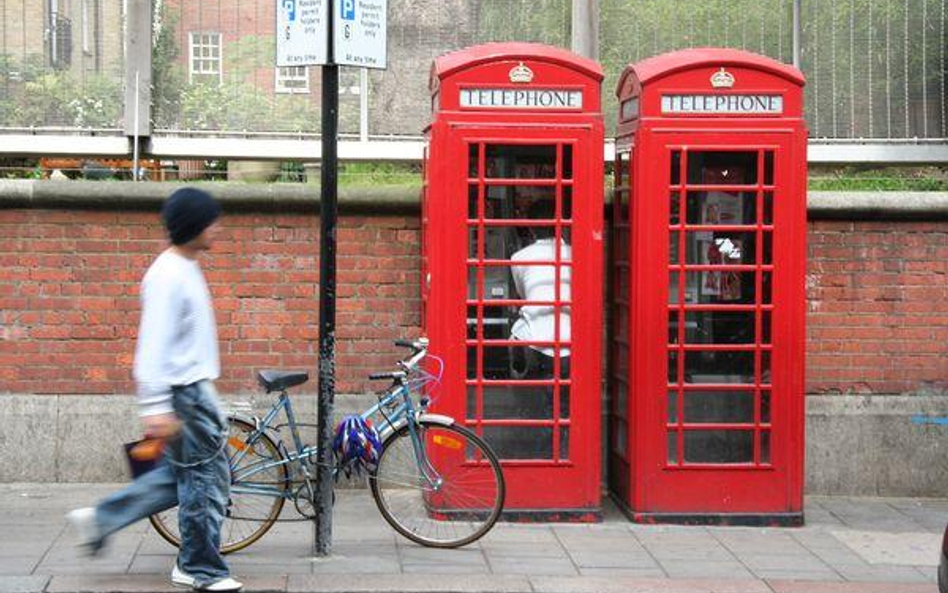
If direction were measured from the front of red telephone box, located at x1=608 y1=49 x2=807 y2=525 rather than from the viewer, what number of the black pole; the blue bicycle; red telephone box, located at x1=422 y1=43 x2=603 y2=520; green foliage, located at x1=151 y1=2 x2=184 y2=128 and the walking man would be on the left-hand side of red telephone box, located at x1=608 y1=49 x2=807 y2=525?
0

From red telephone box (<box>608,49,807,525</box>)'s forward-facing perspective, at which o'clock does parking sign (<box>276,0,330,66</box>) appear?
The parking sign is roughly at 2 o'clock from the red telephone box.

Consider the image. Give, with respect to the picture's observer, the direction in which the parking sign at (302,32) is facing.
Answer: facing the viewer

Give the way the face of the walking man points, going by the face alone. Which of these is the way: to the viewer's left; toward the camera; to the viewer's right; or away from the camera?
to the viewer's right

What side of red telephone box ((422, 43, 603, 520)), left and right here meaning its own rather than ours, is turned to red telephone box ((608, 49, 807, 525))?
left

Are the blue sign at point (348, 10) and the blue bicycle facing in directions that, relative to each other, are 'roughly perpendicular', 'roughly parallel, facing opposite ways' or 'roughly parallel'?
roughly perpendicular

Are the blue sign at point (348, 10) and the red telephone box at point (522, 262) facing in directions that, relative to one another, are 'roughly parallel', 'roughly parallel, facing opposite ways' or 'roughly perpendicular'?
roughly parallel

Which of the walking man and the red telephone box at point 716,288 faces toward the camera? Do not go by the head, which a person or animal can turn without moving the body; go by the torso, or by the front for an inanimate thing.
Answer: the red telephone box

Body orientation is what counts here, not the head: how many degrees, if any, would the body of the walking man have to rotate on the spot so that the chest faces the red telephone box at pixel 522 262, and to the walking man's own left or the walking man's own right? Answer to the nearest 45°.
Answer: approximately 45° to the walking man's own left

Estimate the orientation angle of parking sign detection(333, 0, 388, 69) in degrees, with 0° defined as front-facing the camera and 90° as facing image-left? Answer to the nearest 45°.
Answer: approximately 0°

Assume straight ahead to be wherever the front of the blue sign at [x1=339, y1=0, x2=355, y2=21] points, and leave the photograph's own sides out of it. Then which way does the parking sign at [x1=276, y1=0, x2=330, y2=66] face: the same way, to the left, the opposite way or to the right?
the same way

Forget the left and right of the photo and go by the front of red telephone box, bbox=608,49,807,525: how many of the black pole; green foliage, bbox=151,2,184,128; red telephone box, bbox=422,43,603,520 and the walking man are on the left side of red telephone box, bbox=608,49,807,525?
0

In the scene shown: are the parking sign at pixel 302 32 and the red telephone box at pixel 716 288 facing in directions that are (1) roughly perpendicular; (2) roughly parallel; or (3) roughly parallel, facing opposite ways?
roughly parallel

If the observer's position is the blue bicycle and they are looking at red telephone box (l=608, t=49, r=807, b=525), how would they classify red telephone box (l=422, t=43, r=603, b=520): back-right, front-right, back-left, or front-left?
front-left

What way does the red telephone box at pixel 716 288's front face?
toward the camera

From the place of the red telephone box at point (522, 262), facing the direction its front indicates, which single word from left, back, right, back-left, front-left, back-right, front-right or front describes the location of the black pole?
front-right

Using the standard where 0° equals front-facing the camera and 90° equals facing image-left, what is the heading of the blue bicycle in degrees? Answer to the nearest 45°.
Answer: approximately 270°

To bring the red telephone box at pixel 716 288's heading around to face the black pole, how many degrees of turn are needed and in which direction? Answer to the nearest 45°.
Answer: approximately 45° to its right
